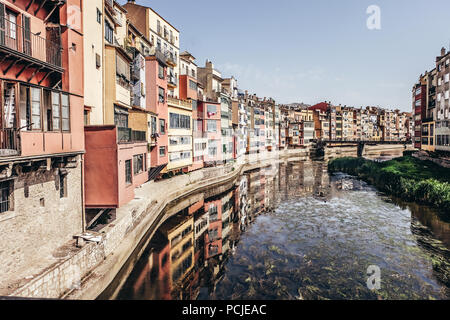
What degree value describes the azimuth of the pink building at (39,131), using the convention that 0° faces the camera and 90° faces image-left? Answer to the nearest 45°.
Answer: approximately 315°

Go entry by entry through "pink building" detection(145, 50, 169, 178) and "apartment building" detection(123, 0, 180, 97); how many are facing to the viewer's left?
0

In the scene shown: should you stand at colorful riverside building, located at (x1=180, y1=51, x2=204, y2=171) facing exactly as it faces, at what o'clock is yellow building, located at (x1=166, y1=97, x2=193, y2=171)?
The yellow building is roughly at 2 o'clock from the colorful riverside building.

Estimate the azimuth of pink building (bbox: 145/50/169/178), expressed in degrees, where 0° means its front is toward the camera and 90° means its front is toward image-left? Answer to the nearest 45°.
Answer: approximately 315°

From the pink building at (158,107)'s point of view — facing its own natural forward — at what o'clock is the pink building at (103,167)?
the pink building at (103,167) is roughly at 2 o'clock from the pink building at (158,107).

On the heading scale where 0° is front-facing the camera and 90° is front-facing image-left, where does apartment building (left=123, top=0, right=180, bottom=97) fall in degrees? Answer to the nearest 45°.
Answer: approximately 315°

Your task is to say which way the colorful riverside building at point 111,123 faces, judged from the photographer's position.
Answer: facing the viewer and to the right of the viewer

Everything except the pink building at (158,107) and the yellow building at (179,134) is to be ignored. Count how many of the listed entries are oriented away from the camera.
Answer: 0
